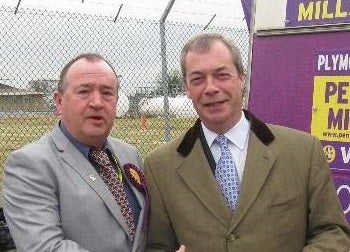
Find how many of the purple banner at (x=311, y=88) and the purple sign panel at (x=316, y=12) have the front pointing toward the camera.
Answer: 2

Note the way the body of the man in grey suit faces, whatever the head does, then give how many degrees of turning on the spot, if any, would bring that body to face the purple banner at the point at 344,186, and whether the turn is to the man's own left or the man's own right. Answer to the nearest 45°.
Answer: approximately 45° to the man's own left

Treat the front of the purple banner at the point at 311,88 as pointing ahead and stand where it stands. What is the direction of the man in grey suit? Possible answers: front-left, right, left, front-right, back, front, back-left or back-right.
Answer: front-right

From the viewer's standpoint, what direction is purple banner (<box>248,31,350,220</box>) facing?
toward the camera

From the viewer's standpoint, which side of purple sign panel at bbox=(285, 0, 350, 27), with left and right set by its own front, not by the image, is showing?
front
